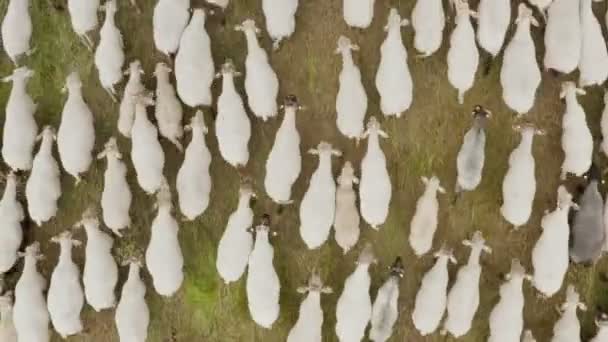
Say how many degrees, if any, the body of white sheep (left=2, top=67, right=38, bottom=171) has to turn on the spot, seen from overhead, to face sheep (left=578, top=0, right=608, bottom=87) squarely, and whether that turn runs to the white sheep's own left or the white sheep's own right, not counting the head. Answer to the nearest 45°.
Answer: approximately 135° to the white sheep's own right

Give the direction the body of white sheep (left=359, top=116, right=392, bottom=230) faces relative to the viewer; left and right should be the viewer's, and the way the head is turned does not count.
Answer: facing away from the viewer

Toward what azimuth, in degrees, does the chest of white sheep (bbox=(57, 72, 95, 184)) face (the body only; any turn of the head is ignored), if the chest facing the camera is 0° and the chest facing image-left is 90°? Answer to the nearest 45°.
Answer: approximately 180°

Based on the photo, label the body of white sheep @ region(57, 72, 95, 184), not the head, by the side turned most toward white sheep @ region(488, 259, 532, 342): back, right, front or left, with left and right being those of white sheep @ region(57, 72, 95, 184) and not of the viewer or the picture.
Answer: right

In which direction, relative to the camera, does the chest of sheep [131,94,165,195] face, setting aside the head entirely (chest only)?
away from the camera

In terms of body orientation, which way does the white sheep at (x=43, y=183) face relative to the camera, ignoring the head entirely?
away from the camera

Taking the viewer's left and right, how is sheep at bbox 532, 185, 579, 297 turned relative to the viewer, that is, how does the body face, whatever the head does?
facing away from the viewer

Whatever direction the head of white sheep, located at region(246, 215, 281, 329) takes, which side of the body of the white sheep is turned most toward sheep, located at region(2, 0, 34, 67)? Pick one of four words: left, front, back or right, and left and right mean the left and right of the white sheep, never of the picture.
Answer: left

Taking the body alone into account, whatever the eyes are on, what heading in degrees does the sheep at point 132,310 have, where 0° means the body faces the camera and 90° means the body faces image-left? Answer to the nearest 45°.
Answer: approximately 180°

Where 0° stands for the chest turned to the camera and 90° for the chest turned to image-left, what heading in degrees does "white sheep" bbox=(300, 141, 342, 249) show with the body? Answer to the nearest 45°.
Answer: approximately 180°

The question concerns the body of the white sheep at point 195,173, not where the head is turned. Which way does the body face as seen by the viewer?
away from the camera

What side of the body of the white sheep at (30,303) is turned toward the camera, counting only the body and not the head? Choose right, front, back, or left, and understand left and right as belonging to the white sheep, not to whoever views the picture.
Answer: back
